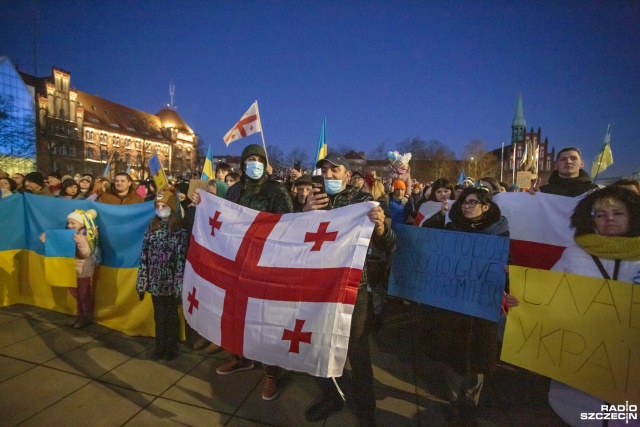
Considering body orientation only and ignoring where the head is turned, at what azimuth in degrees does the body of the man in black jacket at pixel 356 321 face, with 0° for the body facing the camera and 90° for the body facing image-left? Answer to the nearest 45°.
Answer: approximately 45°

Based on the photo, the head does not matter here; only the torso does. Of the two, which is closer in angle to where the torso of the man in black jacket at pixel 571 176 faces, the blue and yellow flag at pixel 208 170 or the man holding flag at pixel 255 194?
the man holding flag

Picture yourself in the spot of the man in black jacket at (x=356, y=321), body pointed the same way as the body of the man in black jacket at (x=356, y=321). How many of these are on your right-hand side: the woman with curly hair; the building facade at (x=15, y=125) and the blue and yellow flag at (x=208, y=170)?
2

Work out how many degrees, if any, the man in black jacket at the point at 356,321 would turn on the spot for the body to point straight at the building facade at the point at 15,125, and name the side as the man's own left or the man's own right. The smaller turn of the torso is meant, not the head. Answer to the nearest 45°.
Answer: approximately 90° to the man's own right

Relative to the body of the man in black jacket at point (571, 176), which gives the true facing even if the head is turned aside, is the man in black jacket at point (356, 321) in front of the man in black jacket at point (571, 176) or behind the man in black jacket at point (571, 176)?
in front

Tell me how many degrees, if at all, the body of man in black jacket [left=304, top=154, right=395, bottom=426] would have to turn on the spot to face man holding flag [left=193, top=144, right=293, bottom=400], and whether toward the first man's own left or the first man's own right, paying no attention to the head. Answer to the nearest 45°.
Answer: approximately 90° to the first man's own right

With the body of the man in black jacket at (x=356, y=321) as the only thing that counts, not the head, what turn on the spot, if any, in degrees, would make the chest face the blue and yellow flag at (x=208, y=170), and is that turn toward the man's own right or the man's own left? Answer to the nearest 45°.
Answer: approximately 90° to the man's own right

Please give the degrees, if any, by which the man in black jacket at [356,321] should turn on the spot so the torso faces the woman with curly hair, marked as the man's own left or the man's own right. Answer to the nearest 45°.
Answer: approximately 135° to the man's own left

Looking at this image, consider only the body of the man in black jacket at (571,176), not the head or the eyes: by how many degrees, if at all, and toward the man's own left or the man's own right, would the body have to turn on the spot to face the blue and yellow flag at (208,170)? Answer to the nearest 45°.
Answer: approximately 90° to the man's own right
